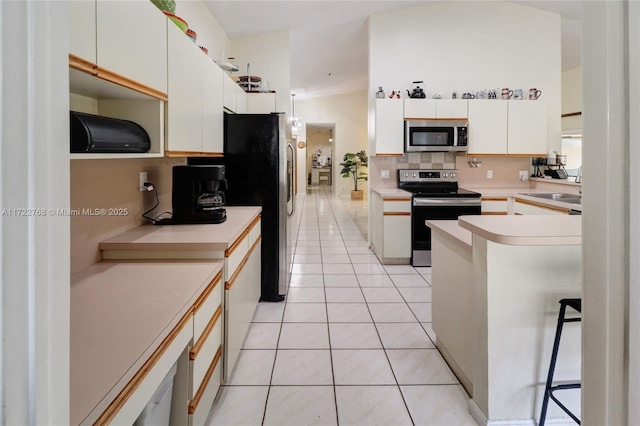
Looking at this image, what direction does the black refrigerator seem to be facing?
to the viewer's right

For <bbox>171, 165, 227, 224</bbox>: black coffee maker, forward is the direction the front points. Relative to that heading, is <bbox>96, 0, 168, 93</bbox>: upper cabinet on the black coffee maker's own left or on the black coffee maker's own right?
on the black coffee maker's own right

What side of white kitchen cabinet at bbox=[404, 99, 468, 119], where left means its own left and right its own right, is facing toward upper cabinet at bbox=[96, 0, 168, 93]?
front

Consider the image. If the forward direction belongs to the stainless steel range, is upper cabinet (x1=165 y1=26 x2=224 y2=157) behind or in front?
in front

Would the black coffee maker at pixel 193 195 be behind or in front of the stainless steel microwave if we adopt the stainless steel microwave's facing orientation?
in front

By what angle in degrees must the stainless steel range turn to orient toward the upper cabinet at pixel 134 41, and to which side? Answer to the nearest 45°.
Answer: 0° — it already faces it

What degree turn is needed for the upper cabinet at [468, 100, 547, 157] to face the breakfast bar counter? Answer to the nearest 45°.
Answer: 0° — it already faces it
